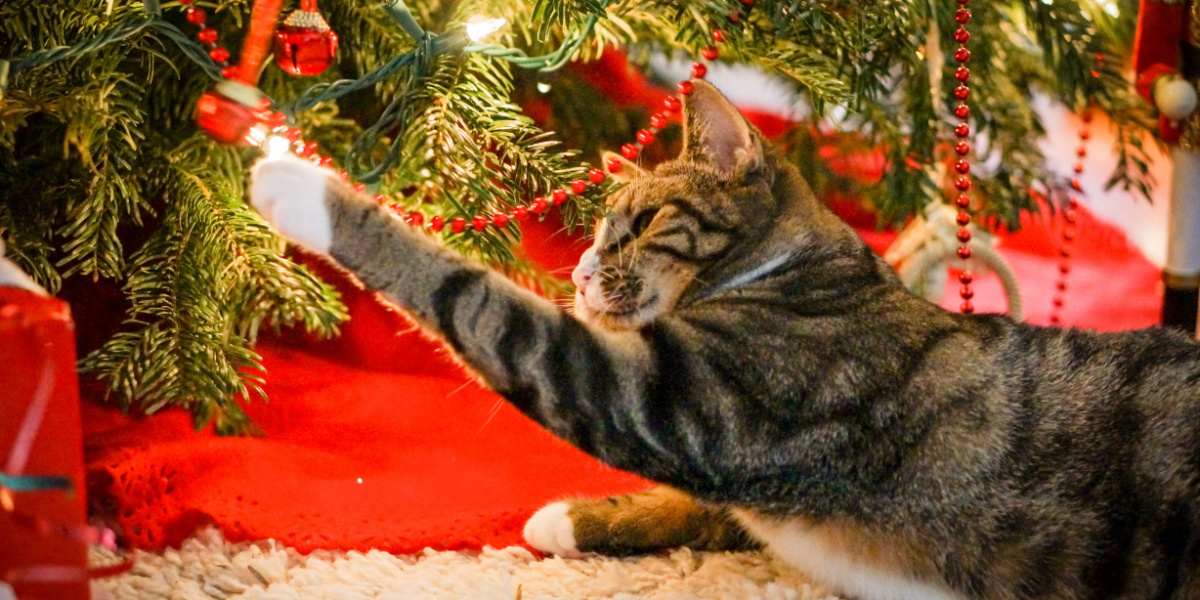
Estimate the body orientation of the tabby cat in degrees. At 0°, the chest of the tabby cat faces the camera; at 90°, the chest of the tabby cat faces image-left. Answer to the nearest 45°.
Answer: approximately 90°
